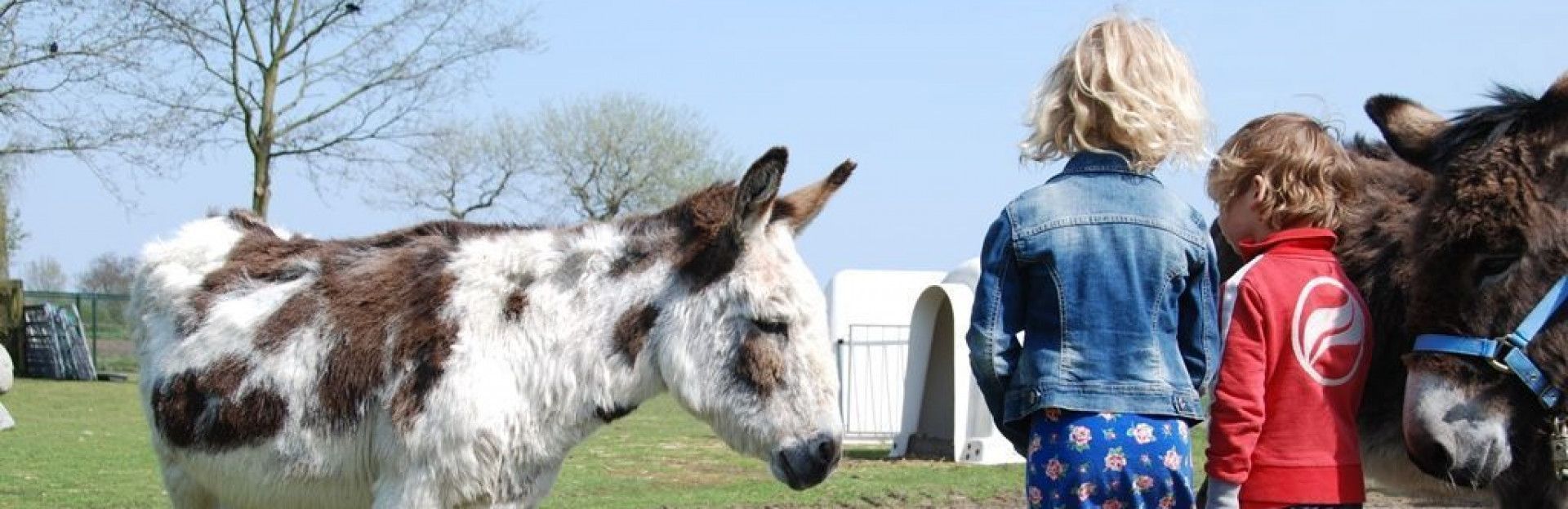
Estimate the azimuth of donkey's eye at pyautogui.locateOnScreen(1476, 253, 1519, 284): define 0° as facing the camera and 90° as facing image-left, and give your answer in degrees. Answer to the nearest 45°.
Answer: approximately 45°

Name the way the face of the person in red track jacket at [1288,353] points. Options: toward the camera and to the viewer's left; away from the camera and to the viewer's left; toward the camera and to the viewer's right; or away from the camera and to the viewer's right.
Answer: away from the camera and to the viewer's left

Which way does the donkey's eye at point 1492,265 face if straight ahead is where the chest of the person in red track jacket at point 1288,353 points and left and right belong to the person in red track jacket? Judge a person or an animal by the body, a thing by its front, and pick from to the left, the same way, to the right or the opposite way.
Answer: the opposite way

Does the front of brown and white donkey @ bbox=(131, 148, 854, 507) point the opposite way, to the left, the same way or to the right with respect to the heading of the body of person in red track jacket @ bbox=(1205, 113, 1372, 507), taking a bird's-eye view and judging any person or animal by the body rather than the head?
to the right

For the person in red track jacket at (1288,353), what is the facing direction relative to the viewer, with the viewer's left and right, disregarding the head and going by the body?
facing away from the viewer and to the left of the viewer

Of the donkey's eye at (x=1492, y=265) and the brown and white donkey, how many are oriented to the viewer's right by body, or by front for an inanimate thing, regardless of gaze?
1

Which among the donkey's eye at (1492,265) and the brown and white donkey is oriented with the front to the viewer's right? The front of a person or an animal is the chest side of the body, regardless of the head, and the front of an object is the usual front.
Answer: the brown and white donkey

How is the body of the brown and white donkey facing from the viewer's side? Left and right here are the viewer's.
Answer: facing to the right of the viewer
